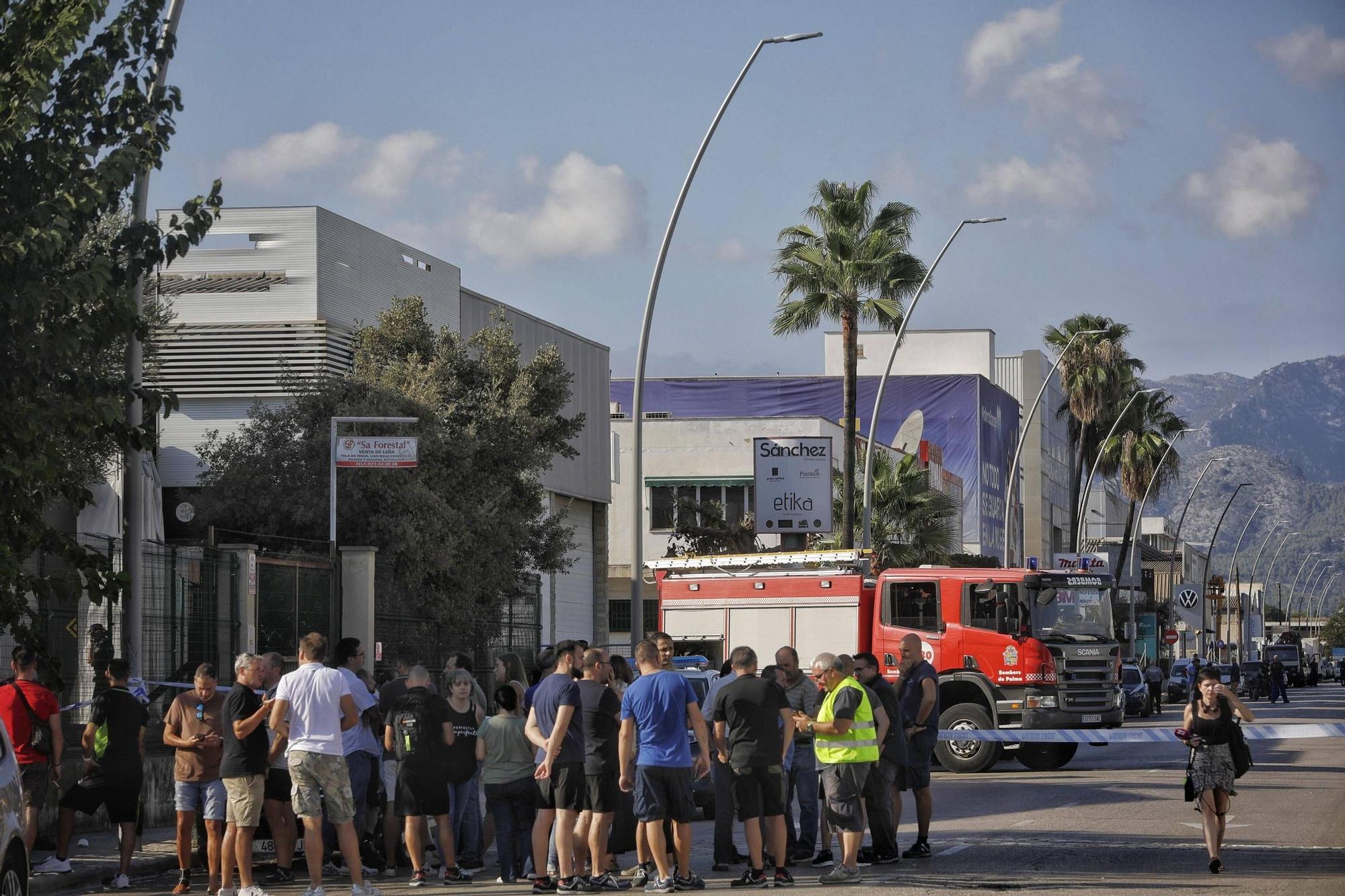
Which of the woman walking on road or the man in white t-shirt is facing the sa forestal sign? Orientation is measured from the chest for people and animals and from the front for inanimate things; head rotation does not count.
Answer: the man in white t-shirt

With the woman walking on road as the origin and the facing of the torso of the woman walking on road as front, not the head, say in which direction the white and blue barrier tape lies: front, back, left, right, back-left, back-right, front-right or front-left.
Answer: back

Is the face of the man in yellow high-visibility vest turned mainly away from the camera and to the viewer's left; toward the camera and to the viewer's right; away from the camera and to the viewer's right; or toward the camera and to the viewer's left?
toward the camera and to the viewer's left

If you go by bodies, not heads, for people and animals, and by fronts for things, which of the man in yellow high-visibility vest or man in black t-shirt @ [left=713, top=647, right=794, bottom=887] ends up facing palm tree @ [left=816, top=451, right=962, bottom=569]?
the man in black t-shirt

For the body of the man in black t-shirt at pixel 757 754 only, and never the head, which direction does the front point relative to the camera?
away from the camera

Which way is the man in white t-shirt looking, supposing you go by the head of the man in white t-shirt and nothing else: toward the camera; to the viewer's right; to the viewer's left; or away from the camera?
away from the camera

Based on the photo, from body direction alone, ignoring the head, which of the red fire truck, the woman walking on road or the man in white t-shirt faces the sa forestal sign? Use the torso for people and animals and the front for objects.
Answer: the man in white t-shirt

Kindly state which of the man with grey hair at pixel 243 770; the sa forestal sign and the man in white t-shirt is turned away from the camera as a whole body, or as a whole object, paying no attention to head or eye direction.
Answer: the man in white t-shirt

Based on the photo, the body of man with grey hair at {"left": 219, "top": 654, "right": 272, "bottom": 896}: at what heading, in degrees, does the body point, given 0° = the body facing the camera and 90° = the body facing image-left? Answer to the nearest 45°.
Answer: approximately 270°

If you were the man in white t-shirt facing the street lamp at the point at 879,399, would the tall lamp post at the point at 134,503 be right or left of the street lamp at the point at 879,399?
left

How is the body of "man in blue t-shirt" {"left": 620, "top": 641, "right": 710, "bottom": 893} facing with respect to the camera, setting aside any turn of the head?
away from the camera

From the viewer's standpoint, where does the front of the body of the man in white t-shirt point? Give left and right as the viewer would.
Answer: facing away from the viewer
